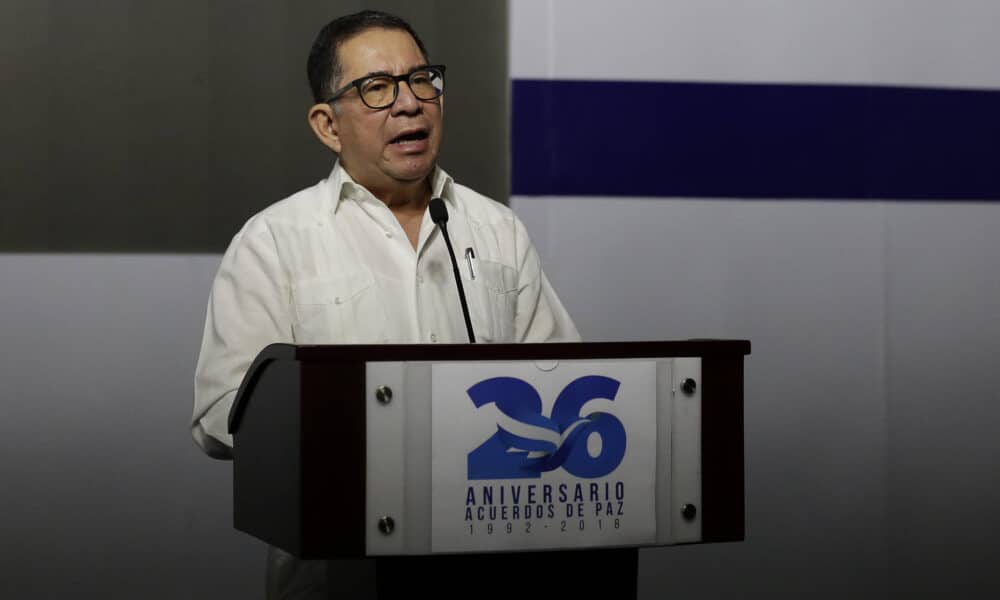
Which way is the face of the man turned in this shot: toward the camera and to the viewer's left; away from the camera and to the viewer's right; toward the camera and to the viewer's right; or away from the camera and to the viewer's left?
toward the camera and to the viewer's right

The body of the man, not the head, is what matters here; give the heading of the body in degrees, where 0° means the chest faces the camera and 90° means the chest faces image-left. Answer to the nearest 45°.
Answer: approximately 315°
